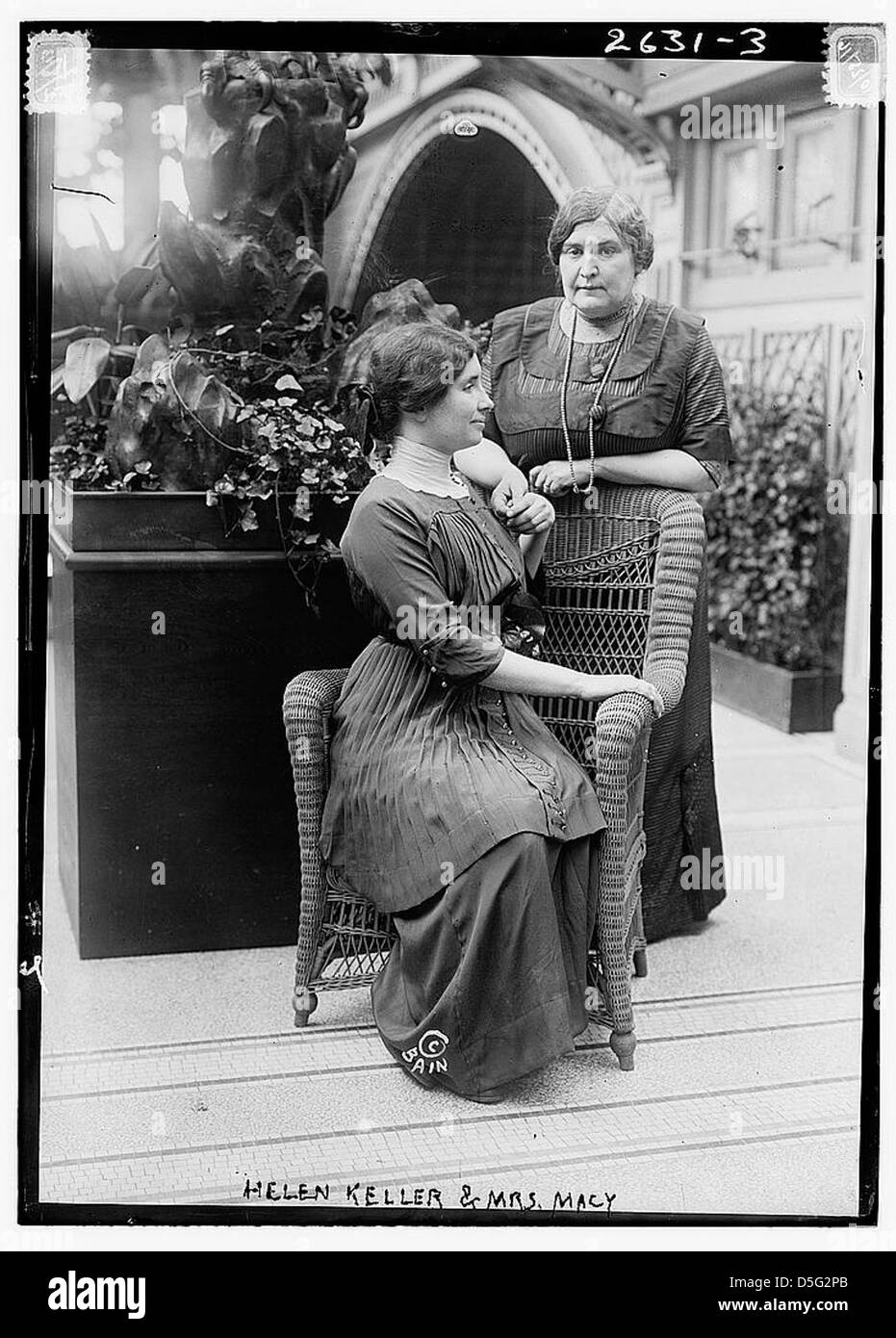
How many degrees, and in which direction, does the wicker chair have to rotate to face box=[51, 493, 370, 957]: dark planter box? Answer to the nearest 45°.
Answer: approximately 45° to its right

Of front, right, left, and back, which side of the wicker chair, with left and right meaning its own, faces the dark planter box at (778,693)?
back

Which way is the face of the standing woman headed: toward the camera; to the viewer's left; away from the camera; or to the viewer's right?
toward the camera

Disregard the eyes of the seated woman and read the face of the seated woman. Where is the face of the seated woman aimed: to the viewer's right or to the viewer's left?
to the viewer's right

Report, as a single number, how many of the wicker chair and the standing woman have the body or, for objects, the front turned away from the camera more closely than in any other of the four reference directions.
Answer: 0

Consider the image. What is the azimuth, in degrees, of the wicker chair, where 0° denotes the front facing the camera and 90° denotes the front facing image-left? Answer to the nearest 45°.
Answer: approximately 45°

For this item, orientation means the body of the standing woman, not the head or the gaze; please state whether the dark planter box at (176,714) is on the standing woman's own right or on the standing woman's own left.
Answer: on the standing woman's own right

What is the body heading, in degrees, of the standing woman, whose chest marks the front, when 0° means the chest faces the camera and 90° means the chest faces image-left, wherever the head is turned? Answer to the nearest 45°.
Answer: approximately 0°
